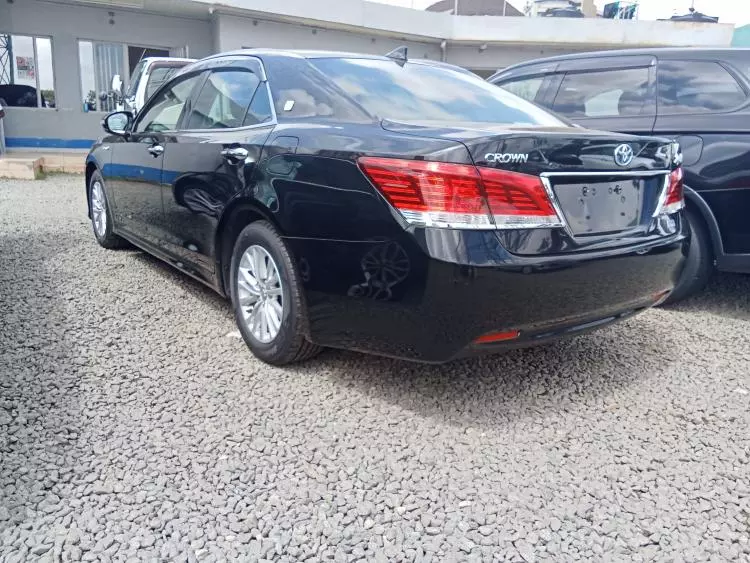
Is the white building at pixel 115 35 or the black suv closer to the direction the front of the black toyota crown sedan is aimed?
the white building

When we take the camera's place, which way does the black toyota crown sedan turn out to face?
facing away from the viewer and to the left of the viewer

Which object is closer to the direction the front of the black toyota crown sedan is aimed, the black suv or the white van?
the white van

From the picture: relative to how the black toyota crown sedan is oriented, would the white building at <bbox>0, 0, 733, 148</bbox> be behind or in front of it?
in front

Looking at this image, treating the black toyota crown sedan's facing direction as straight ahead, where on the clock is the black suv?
The black suv is roughly at 3 o'clock from the black toyota crown sedan.

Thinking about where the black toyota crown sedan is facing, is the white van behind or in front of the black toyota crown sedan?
in front
